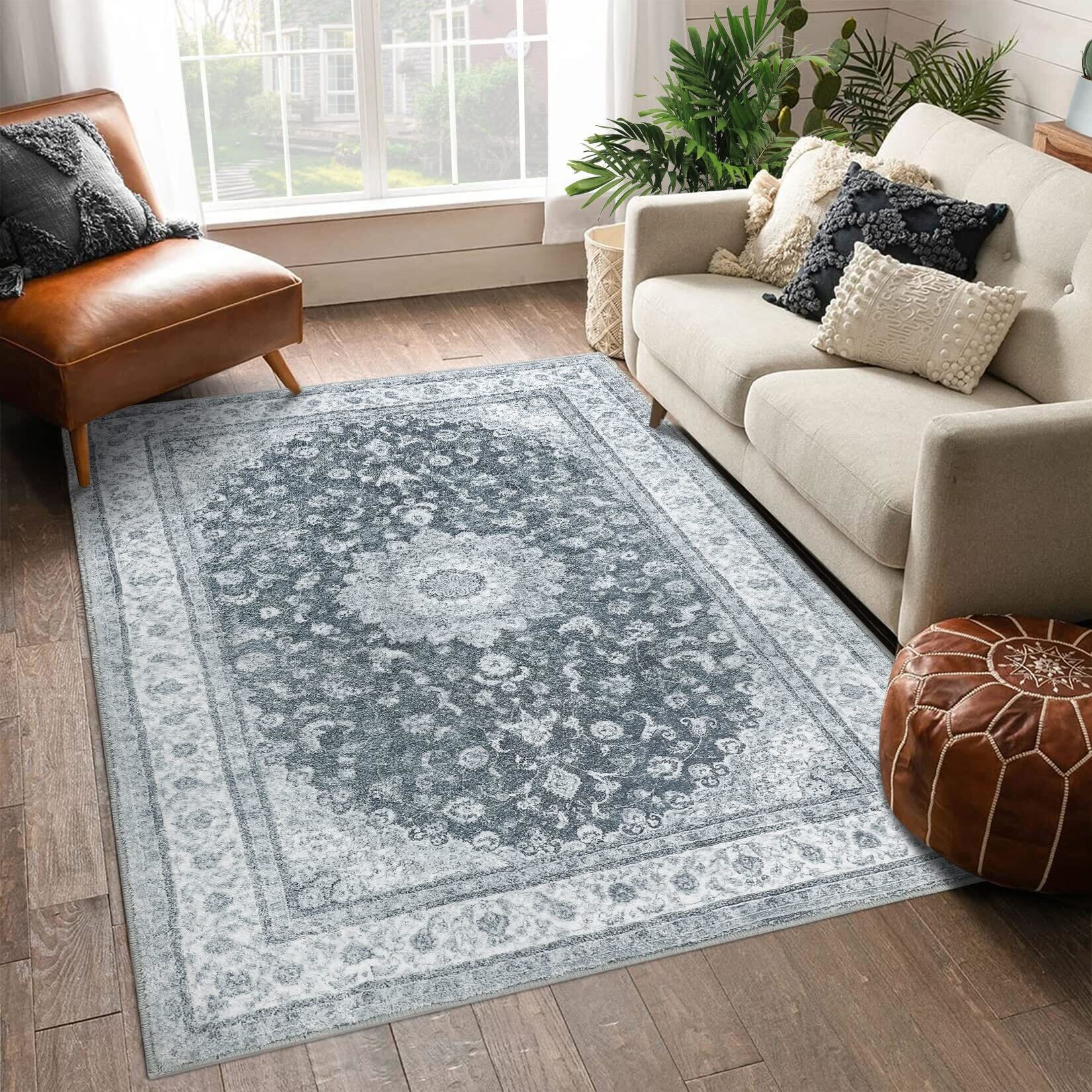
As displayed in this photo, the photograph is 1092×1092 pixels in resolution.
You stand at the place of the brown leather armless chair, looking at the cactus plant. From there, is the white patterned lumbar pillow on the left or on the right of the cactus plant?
right

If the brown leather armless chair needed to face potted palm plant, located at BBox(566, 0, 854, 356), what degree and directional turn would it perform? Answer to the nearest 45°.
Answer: approximately 45° to its left

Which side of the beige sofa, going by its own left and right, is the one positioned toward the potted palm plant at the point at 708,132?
right

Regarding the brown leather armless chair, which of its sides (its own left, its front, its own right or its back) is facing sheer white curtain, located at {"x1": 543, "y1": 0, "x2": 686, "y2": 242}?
left

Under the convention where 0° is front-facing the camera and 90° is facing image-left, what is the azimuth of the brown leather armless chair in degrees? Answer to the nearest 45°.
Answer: approximately 315°

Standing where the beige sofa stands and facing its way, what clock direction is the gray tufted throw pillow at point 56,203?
The gray tufted throw pillow is roughly at 2 o'clock from the beige sofa.

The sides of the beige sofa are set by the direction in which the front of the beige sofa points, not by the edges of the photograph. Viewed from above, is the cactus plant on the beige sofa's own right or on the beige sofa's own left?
on the beige sofa's own right

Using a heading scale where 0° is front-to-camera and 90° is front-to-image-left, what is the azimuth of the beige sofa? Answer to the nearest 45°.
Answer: approximately 45°
